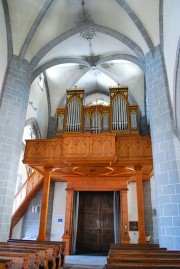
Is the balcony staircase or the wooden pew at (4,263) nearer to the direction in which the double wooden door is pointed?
the wooden pew

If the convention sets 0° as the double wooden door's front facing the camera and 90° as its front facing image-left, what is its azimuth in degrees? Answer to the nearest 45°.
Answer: approximately 0°

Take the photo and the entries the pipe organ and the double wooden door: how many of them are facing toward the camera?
2

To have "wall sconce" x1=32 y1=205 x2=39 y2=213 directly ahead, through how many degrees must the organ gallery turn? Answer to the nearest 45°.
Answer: approximately 135° to its right

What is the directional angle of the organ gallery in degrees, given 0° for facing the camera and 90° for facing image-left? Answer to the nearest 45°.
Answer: approximately 0°
